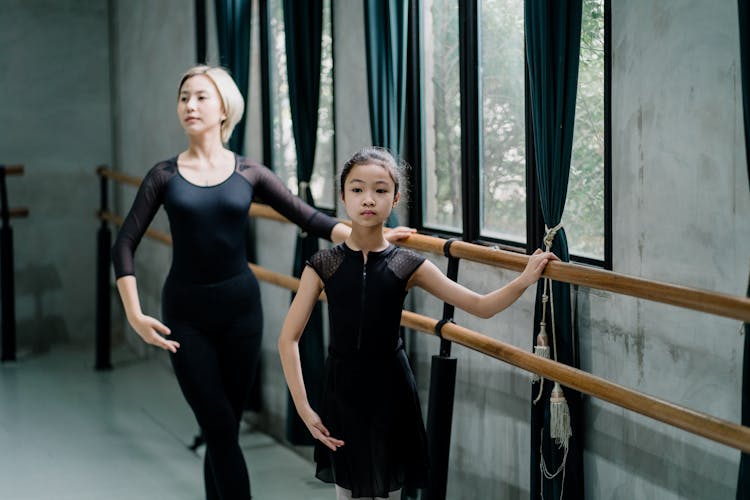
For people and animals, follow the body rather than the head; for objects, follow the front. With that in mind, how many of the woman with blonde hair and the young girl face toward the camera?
2

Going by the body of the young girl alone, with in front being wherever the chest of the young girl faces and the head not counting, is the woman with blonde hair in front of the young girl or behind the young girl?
behind

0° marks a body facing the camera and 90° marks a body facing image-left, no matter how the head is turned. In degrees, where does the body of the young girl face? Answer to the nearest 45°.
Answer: approximately 0°

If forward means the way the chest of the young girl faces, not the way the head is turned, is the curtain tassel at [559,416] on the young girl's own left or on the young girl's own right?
on the young girl's own left

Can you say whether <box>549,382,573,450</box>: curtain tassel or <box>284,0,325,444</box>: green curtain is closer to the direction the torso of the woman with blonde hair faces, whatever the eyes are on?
the curtain tassel

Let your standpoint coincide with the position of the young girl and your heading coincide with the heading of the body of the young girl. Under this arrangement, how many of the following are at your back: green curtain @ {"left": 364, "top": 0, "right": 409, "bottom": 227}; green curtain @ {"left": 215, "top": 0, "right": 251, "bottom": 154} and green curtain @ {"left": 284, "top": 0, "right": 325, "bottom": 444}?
3

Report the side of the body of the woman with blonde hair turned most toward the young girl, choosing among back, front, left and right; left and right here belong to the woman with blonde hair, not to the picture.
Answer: front

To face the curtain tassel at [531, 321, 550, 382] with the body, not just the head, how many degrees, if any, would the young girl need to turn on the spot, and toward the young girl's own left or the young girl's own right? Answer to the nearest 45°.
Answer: approximately 135° to the young girl's own left

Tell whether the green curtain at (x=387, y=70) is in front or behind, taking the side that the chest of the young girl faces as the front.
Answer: behind
